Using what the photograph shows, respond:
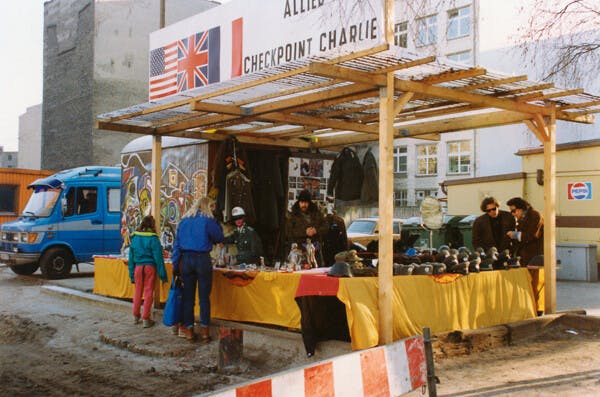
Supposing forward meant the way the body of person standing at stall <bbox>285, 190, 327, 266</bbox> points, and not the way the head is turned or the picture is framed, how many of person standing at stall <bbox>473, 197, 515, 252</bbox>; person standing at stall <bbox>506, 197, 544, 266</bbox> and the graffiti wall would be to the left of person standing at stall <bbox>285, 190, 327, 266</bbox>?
2

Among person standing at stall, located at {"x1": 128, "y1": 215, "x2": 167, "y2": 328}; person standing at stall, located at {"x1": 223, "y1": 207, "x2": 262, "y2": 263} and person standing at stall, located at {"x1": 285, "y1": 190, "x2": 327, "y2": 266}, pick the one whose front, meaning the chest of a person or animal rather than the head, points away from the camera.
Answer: person standing at stall, located at {"x1": 128, "y1": 215, "x2": 167, "y2": 328}

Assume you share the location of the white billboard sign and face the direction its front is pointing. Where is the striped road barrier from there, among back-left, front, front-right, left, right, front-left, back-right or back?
front-left

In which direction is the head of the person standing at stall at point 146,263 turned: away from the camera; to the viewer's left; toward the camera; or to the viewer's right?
away from the camera

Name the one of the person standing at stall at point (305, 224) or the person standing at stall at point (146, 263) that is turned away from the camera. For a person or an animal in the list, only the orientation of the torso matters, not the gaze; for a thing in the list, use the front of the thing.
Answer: the person standing at stall at point (146, 263)

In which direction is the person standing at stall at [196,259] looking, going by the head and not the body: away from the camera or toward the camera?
away from the camera

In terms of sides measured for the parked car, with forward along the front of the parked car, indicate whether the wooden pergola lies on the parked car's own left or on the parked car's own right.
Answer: on the parked car's own left

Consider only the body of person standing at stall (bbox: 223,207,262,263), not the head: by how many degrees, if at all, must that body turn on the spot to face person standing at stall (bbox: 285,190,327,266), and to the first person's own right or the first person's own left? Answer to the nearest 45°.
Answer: approximately 135° to the first person's own left

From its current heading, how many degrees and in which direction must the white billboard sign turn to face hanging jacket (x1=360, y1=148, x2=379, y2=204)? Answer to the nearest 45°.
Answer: approximately 90° to its left

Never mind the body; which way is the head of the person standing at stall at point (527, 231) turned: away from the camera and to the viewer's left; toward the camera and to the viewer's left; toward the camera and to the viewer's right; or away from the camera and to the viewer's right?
toward the camera and to the viewer's left

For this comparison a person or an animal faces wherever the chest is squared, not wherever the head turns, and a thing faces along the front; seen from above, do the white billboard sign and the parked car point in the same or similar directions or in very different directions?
same or similar directions

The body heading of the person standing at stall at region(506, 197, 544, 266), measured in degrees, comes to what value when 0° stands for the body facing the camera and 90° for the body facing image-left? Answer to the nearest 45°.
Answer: approximately 90°

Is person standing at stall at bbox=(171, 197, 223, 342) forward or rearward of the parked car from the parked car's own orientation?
forward

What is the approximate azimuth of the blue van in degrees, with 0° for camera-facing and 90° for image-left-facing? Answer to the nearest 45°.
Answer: approximately 45°

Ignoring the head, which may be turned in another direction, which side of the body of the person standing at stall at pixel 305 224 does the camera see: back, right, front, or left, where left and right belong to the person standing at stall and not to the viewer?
front
